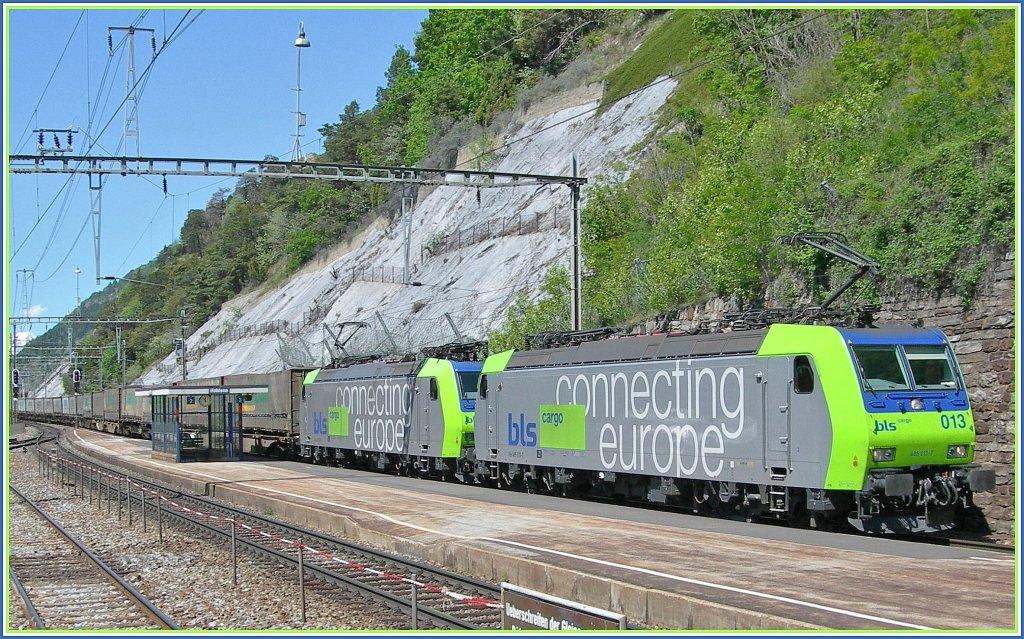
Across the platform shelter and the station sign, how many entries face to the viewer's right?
0

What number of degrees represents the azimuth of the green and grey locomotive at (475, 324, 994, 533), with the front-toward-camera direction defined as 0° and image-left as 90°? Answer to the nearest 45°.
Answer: approximately 315°

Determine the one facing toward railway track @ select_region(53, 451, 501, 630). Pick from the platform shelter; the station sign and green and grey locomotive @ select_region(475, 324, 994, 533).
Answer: the platform shelter

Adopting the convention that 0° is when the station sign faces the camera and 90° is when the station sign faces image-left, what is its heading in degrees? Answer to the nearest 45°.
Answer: approximately 45°

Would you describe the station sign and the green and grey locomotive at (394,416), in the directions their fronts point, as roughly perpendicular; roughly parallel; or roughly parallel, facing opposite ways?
roughly perpendicular

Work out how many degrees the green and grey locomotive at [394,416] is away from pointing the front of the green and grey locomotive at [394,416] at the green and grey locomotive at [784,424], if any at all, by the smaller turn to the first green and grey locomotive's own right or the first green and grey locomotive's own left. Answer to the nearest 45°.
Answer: approximately 45° to the first green and grey locomotive's own right

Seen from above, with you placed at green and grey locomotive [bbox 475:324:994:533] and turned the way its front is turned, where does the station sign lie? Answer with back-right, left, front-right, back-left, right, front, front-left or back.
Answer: front-right

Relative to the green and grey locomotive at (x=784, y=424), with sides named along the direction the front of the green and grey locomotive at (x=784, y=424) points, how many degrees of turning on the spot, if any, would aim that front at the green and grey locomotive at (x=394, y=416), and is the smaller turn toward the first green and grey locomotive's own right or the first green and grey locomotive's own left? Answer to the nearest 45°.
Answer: approximately 180°

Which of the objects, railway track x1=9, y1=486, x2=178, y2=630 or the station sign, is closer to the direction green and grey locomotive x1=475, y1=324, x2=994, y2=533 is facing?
the station sign

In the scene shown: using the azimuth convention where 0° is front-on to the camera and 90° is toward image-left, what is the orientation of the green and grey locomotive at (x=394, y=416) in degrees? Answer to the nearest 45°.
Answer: approximately 315°

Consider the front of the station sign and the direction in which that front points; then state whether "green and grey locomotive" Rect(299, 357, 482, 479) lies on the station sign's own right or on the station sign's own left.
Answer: on the station sign's own right
